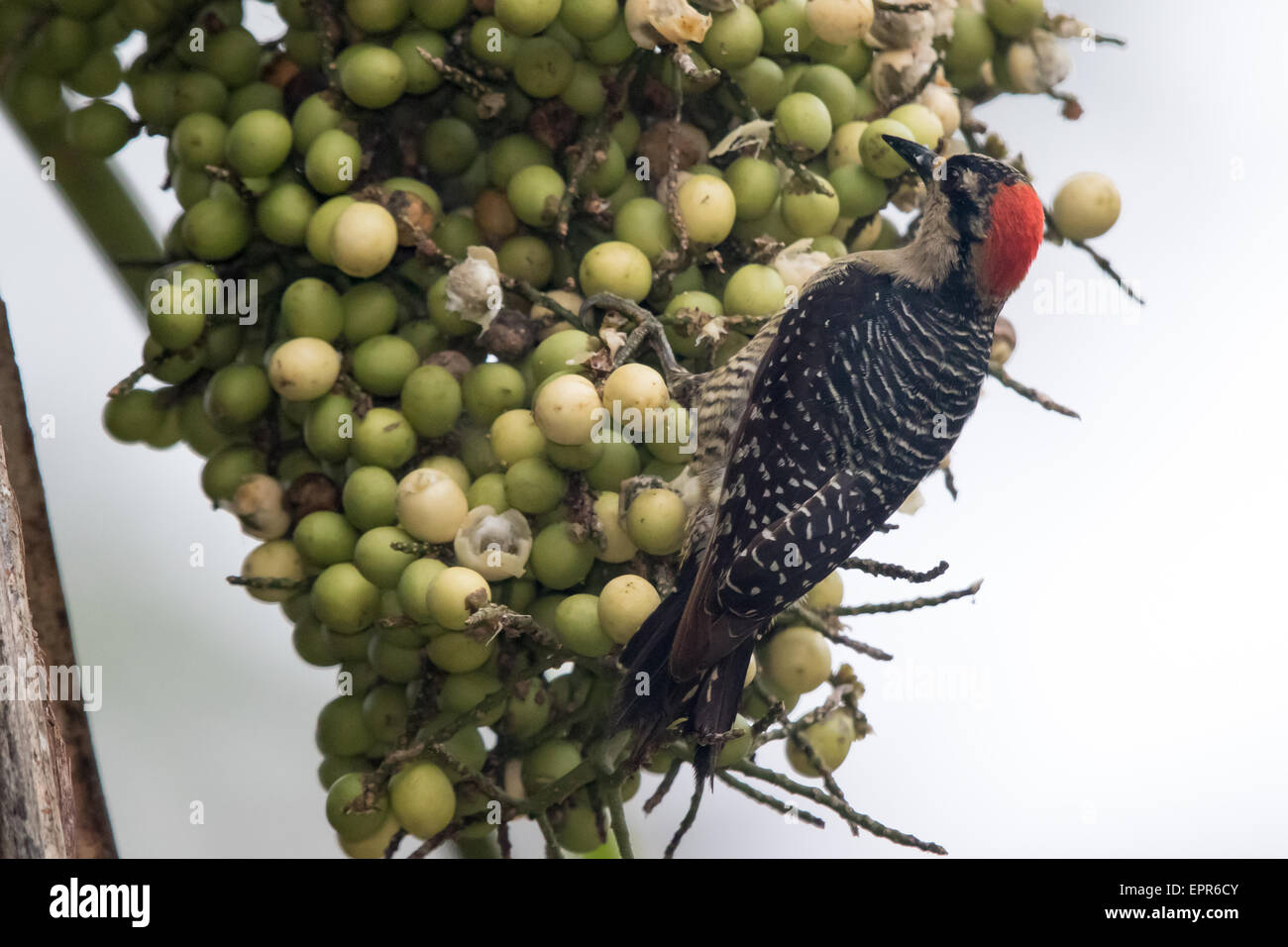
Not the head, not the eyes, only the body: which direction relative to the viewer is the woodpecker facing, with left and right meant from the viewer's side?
facing away from the viewer and to the left of the viewer
